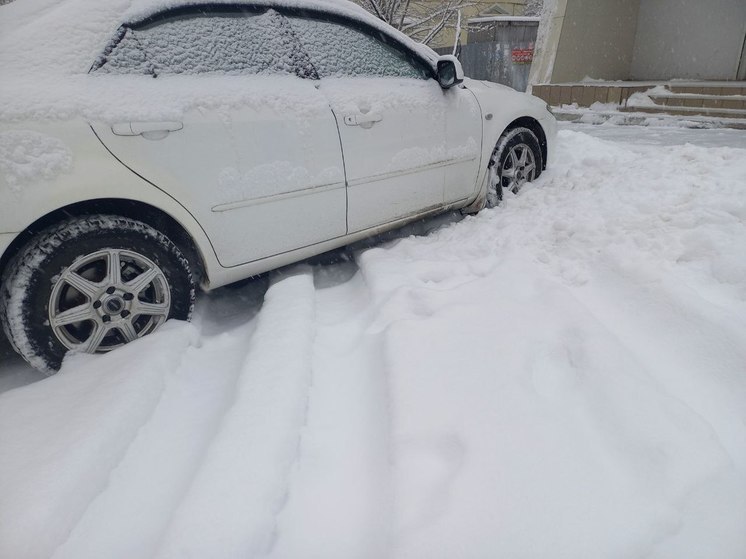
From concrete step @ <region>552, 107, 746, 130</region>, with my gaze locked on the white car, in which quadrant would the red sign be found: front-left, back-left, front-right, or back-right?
back-right

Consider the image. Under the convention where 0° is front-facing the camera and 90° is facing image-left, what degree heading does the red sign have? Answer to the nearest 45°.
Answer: approximately 0°

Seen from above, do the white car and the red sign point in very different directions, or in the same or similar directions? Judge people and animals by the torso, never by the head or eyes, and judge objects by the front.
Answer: very different directions

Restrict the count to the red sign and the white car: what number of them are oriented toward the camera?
1

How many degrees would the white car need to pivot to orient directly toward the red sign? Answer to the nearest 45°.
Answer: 0° — it already faces it

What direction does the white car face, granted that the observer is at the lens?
facing away from the viewer and to the right of the viewer

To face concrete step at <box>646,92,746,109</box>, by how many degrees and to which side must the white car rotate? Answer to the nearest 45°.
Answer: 0° — it already faces it
